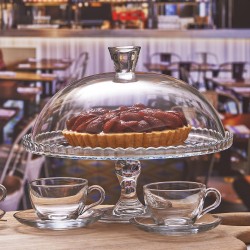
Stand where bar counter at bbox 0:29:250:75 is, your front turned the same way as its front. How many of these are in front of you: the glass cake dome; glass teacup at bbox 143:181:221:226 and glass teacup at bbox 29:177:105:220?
3

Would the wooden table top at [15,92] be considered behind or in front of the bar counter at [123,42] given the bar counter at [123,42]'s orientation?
in front

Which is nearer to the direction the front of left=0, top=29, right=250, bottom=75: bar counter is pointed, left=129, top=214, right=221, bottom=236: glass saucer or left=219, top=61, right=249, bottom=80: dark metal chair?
the glass saucer

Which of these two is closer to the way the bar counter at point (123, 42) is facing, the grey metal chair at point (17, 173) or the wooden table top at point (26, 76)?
the grey metal chair

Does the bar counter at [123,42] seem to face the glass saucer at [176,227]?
yes

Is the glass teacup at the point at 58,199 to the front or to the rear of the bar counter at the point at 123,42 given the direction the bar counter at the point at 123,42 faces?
to the front

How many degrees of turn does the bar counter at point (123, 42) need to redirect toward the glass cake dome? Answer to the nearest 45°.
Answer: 0° — it already faces it

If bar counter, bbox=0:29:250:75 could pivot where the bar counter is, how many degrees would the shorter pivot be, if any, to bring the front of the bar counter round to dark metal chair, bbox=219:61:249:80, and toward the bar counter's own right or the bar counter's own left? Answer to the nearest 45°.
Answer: approximately 90° to the bar counter's own left

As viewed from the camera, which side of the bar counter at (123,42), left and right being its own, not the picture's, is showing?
front

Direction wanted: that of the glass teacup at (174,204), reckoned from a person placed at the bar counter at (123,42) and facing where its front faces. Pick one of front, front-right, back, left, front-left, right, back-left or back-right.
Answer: front

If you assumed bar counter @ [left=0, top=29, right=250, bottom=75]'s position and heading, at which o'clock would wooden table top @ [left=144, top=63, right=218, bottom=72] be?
The wooden table top is roughly at 9 o'clock from the bar counter.
